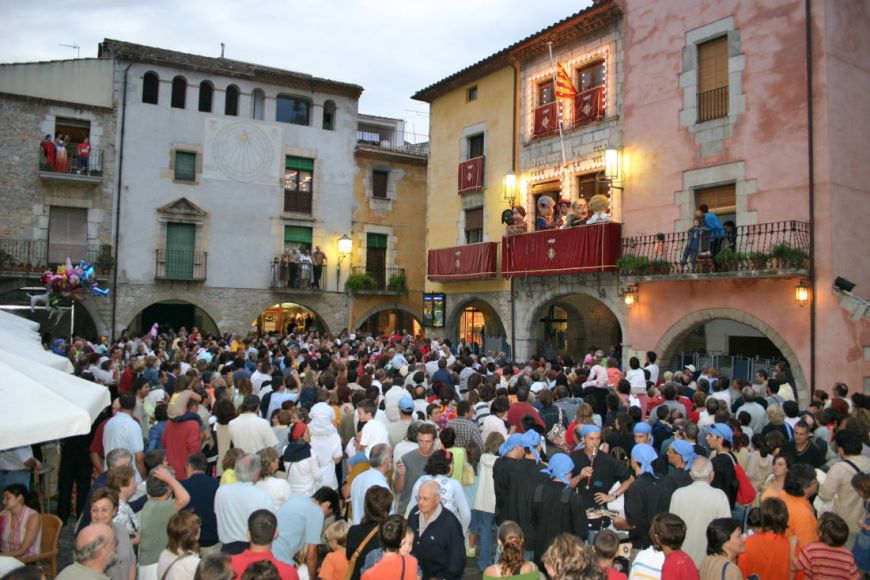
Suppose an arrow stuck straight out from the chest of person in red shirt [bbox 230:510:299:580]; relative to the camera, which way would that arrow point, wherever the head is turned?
away from the camera

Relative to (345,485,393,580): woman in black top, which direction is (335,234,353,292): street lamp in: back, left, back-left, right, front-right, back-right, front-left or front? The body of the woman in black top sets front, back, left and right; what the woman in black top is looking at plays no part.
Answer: front-left

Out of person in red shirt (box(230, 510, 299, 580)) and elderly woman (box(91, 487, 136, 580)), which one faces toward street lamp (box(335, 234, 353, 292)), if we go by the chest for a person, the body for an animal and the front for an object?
the person in red shirt

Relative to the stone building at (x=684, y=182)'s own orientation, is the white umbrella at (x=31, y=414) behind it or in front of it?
in front

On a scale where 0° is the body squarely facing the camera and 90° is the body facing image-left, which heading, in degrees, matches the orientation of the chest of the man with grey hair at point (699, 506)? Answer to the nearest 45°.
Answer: approximately 180°

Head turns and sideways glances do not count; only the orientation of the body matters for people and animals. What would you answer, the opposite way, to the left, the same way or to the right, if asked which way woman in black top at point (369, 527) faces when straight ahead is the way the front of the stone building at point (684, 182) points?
the opposite way

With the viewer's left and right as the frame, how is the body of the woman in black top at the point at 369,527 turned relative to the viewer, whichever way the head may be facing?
facing away from the viewer and to the right of the viewer

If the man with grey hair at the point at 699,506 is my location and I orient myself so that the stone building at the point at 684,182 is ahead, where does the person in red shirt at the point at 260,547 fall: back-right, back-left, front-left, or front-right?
back-left

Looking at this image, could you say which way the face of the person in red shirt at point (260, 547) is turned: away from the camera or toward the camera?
away from the camera

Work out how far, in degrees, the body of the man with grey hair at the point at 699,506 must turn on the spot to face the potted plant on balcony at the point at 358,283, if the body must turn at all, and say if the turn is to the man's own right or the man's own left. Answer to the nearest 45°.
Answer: approximately 45° to the man's own left

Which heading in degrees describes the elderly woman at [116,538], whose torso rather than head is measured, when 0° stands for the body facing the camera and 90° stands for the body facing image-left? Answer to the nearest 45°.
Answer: approximately 45°
